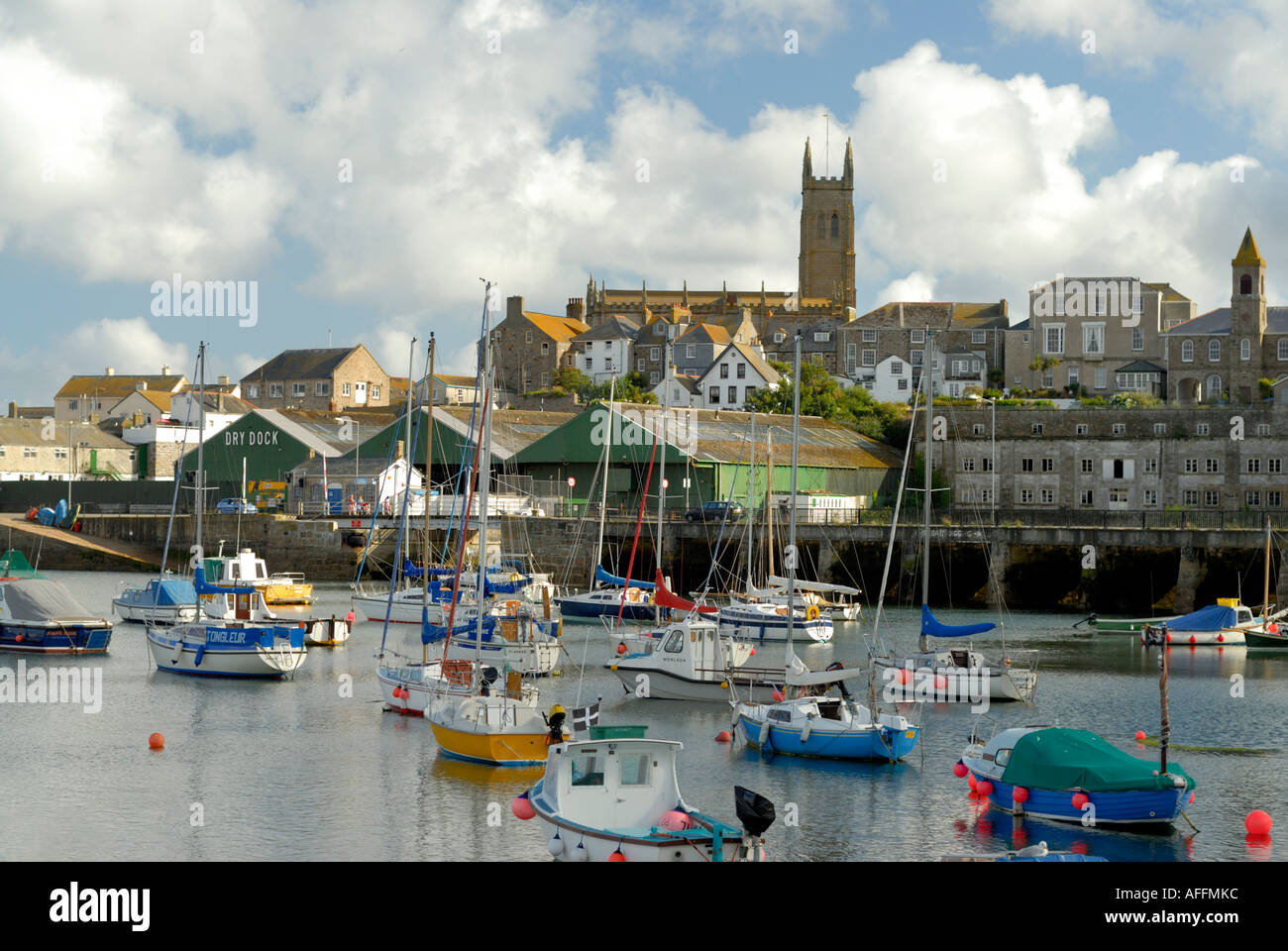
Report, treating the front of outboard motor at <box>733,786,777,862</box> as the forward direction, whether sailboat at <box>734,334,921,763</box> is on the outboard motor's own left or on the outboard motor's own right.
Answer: on the outboard motor's own right

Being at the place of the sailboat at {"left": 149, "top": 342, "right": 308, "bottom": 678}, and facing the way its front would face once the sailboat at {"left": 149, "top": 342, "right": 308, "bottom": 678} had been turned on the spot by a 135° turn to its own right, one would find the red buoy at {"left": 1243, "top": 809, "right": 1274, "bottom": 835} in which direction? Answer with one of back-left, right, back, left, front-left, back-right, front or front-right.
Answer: front-right

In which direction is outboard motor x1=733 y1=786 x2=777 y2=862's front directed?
to the viewer's left

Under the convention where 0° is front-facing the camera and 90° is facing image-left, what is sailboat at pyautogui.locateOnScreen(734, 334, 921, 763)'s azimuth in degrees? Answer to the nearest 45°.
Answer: approximately 135°

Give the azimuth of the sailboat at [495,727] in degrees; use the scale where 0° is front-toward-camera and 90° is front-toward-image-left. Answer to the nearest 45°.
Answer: approximately 135°

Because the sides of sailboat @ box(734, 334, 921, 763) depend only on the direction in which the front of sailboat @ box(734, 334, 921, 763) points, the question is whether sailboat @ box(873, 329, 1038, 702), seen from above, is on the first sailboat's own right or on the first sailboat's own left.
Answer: on the first sailboat's own right

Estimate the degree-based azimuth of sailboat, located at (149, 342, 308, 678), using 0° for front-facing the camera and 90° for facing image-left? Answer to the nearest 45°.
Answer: approximately 135°

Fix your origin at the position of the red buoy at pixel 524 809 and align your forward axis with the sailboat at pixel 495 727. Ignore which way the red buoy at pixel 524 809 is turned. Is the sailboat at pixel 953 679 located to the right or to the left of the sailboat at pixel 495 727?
right

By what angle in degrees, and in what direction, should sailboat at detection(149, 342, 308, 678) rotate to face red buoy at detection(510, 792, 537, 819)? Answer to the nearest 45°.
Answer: approximately 135° to its left

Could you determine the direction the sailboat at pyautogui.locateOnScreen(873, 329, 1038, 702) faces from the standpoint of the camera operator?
facing away from the viewer and to the left of the viewer
